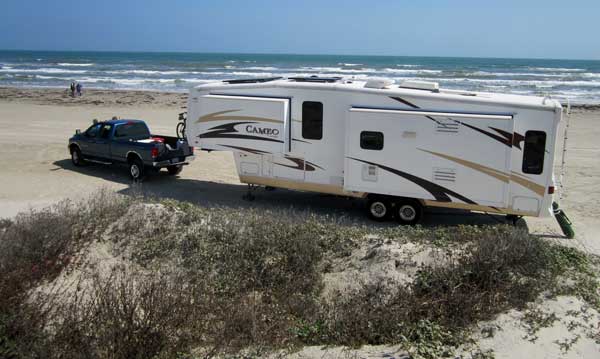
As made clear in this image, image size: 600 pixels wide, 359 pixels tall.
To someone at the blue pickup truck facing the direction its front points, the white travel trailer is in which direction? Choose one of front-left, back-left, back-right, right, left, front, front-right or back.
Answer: back

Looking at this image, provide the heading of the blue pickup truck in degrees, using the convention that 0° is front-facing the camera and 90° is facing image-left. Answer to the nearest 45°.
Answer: approximately 135°

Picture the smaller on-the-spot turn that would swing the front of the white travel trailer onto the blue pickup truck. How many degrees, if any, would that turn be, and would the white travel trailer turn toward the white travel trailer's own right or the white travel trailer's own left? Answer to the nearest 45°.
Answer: approximately 45° to the white travel trailer's own right

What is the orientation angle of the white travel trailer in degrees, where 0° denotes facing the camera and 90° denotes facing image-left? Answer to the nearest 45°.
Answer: approximately 90°
